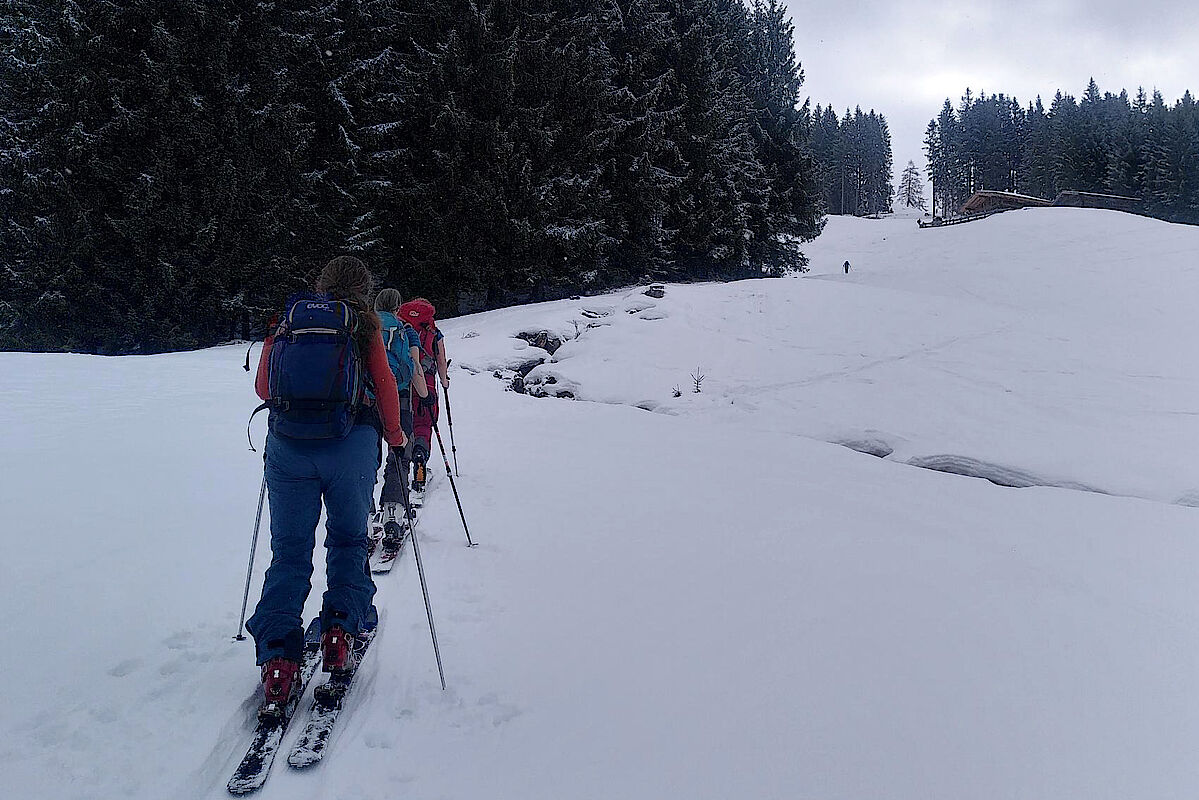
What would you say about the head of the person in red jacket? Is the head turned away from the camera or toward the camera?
away from the camera

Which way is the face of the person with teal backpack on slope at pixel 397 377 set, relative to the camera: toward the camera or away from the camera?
away from the camera

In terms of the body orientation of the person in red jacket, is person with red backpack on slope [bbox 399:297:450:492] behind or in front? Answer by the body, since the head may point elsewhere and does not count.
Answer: in front

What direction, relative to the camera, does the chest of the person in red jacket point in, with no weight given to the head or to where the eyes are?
away from the camera

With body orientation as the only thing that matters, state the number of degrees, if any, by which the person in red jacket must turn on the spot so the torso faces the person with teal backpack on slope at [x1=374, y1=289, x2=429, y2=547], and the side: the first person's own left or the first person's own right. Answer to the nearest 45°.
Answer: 0° — they already face them
